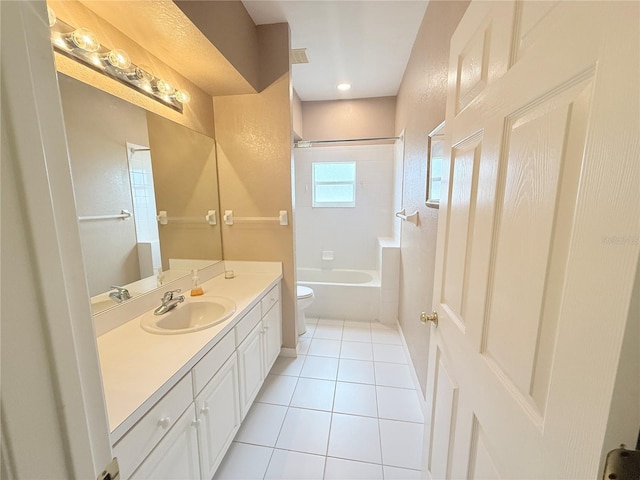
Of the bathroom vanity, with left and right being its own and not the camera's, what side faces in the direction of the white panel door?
front

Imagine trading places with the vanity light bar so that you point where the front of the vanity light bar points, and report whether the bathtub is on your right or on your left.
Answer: on your left

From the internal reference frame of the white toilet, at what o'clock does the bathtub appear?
The bathtub is roughly at 11 o'clock from the white toilet.

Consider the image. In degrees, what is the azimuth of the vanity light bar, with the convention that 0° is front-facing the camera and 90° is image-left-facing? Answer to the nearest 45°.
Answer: approximately 315°

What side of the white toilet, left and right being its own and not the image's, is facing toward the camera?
right

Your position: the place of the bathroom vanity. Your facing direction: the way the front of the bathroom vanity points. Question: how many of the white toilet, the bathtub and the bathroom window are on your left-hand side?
3

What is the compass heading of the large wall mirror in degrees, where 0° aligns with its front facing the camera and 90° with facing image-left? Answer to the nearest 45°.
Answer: approximately 315°

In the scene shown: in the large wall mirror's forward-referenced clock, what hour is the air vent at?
The air vent is roughly at 10 o'clock from the large wall mirror.

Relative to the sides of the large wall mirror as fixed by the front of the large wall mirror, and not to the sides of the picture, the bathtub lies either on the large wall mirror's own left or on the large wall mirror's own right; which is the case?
on the large wall mirror's own left

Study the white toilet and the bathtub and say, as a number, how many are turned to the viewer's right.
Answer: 1

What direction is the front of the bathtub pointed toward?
toward the camera

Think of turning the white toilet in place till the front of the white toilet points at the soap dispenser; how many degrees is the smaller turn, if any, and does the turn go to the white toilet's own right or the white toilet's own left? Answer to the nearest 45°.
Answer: approximately 135° to the white toilet's own right

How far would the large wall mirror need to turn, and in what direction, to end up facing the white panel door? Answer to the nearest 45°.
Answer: approximately 45° to its right

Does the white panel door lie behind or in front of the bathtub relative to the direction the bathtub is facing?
in front
